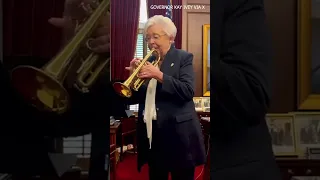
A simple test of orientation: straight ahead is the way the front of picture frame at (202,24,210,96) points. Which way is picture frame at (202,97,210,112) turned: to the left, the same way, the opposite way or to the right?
the same way

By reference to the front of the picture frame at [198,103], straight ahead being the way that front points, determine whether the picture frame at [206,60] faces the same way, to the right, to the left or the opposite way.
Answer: the same way

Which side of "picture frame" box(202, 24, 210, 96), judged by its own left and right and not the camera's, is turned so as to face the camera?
front

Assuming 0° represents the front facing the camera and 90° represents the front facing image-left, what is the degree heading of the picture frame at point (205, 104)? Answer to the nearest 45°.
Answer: approximately 0°
